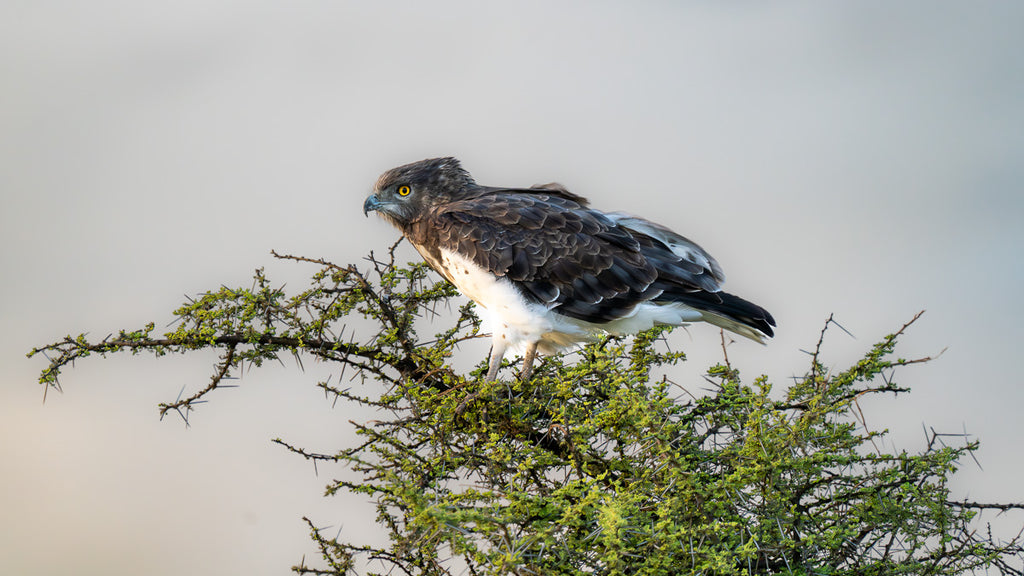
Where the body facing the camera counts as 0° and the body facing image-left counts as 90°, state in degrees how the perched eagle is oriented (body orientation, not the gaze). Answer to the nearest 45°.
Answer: approximately 90°
